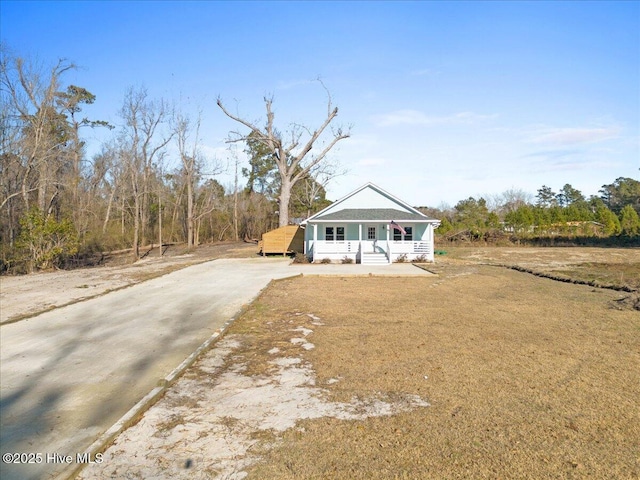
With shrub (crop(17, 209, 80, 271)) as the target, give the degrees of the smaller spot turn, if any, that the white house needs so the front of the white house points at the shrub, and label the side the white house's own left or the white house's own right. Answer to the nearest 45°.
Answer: approximately 45° to the white house's own right

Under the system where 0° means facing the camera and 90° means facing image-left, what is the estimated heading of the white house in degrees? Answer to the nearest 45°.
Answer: approximately 0°
